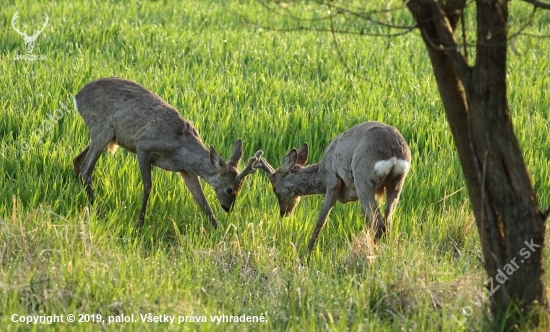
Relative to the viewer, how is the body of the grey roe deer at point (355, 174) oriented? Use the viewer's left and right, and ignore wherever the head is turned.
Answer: facing away from the viewer and to the left of the viewer

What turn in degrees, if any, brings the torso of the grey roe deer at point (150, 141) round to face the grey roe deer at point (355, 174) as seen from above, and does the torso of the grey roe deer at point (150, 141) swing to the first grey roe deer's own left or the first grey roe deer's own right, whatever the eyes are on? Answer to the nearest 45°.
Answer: approximately 45° to the first grey roe deer's own right

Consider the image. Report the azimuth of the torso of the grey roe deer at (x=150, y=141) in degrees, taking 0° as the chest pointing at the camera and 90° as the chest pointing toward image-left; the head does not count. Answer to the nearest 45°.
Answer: approximately 270°

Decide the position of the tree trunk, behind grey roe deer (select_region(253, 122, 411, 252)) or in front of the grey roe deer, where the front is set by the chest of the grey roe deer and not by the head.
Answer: behind

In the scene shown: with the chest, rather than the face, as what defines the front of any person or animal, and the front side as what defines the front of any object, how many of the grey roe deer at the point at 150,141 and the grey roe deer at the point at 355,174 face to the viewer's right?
1

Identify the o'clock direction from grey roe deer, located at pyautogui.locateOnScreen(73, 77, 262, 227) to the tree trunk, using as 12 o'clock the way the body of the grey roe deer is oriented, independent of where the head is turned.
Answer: The tree trunk is roughly at 2 o'clock from the grey roe deer.

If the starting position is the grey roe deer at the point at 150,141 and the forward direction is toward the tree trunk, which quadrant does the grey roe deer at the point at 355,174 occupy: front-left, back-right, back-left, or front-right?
front-left

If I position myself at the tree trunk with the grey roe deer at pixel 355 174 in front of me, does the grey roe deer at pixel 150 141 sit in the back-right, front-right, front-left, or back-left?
front-left

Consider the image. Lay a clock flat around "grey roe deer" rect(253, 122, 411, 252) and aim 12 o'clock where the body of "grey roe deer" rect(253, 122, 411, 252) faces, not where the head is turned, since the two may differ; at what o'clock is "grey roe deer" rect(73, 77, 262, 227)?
"grey roe deer" rect(73, 77, 262, 227) is roughly at 11 o'clock from "grey roe deer" rect(253, 122, 411, 252).

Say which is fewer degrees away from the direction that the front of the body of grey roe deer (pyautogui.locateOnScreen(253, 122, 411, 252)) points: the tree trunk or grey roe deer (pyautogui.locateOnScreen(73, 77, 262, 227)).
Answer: the grey roe deer
